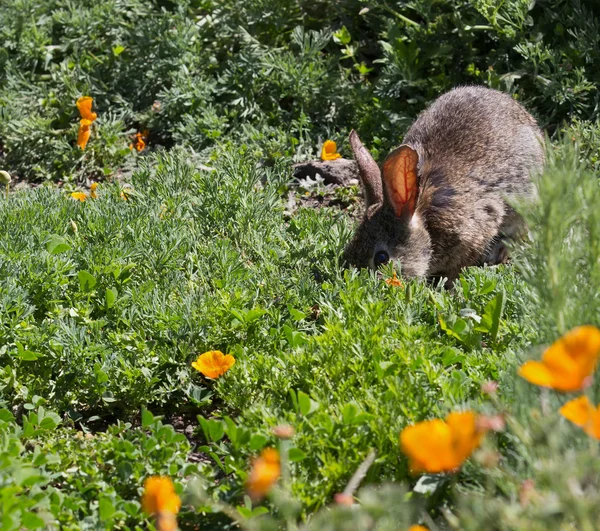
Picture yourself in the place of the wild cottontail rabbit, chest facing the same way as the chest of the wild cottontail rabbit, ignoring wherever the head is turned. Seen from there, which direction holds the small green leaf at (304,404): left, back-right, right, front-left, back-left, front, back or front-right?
front-left

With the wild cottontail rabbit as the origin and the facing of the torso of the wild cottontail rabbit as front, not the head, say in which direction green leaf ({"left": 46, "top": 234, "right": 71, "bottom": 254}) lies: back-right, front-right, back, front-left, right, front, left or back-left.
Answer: front

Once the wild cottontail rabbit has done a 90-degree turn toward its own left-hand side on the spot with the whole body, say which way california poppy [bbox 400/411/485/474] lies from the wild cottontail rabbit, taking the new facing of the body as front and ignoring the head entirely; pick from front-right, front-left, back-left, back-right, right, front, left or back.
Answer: front-right

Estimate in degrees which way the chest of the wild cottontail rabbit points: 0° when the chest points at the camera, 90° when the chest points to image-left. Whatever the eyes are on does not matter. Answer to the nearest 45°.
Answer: approximately 45°

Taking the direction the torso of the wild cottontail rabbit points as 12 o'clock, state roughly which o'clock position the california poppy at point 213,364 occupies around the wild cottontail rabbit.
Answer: The california poppy is roughly at 11 o'clock from the wild cottontail rabbit.

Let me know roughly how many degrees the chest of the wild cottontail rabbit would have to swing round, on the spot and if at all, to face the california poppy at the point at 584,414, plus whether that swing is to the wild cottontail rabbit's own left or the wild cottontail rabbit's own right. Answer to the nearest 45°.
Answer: approximately 45° to the wild cottontail rabbit's own left

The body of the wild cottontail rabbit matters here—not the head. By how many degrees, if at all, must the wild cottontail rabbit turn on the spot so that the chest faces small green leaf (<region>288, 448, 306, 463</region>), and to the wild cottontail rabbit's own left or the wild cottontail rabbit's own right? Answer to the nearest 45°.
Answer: approximately 45° to the wild cottontail rabbit's own left

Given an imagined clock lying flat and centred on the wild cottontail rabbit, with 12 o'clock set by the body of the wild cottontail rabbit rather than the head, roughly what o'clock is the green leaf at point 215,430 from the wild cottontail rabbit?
The green leaf is roughly at 11 o'clock from the wild cottontail rabbit.

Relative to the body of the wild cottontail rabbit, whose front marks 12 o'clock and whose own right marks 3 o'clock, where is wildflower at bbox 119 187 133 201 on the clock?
The wildflower is roughly at 1 o'clock from the wild cottontail rabbit.

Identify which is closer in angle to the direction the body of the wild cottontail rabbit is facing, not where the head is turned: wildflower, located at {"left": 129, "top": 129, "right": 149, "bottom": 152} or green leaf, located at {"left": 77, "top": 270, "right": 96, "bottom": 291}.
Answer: the green leaf

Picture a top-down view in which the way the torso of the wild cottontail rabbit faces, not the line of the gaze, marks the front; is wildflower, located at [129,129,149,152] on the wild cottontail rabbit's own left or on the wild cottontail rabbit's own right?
on the wild cottontail rabbit's own right

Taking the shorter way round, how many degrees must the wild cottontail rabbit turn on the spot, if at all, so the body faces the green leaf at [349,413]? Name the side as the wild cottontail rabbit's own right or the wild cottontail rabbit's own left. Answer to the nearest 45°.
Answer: approximately 45° to the wild cottontail rabbit's own left

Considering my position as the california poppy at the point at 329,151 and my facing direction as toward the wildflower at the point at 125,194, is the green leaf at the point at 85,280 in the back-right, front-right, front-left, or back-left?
front-left

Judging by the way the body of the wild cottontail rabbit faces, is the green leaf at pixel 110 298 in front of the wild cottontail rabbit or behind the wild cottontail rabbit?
in front
